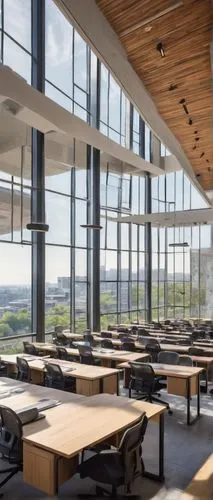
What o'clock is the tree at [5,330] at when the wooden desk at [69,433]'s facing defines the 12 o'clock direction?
The tree is roughly at 7 o'clock from the wooden desk.

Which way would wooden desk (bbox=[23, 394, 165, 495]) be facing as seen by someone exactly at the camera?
facing the viewer and to the right of the viewer

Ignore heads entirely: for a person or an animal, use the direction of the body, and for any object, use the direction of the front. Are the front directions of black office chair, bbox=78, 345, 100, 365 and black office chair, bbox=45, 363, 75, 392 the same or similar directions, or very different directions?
same or similar directions

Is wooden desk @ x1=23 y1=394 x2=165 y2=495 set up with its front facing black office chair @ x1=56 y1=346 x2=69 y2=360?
no

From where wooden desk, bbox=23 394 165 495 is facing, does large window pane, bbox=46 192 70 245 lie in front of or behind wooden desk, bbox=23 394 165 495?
behind

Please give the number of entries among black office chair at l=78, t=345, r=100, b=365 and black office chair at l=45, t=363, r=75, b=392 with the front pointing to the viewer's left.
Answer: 0

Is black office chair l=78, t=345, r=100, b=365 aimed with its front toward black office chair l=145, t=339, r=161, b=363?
no
